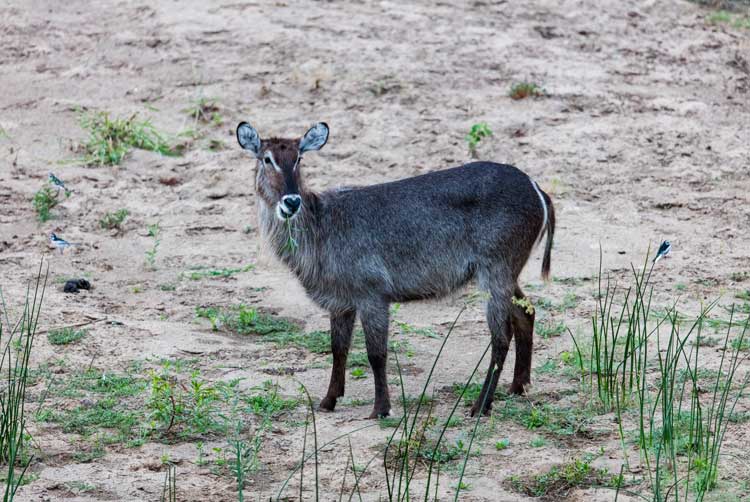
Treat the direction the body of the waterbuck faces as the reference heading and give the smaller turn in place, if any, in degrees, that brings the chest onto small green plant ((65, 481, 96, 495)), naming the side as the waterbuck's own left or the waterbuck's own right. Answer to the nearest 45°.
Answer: approximately 45° to the waterbuck's own left

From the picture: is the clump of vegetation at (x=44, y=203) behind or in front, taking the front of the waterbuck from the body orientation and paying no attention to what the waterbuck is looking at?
in front

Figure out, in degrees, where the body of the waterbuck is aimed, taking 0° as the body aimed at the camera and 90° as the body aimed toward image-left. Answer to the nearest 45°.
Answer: approximately 90°

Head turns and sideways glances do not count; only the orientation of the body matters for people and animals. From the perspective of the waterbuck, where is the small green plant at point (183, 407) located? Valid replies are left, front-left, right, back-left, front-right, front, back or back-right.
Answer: front-left

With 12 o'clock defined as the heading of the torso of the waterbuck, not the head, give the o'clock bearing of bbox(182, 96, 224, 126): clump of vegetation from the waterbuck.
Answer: The clump of vegetation is roughly at 2 o'clock from the waterbuck.

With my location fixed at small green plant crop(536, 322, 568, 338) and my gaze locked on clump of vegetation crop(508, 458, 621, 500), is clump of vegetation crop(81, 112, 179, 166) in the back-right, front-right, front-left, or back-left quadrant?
back-right

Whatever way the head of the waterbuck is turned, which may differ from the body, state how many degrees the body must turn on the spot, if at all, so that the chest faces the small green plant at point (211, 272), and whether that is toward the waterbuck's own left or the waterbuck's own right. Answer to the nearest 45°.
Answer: approximately 45° to the waterbuck's own right

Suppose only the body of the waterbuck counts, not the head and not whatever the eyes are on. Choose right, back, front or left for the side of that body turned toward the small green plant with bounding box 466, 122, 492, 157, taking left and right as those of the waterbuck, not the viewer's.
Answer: right

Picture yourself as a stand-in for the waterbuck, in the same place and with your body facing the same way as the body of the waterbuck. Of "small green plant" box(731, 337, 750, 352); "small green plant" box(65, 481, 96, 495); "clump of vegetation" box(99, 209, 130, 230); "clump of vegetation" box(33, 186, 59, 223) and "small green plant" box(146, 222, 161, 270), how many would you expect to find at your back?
1

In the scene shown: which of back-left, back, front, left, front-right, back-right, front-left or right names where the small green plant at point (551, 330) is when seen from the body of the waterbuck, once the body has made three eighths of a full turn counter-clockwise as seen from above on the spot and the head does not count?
left

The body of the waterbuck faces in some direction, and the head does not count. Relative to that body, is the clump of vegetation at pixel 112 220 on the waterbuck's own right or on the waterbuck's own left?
on the waterbuck's own right

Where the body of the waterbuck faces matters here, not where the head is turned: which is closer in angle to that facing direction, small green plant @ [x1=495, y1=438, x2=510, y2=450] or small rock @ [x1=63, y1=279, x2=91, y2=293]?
the small rock

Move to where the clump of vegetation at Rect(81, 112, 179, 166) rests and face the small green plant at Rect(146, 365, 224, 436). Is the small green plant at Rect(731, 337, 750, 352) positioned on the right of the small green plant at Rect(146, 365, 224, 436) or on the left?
left

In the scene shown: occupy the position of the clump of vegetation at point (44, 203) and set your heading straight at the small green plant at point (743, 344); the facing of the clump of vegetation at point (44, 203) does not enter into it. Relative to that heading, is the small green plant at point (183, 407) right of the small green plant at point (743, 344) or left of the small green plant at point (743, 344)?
right

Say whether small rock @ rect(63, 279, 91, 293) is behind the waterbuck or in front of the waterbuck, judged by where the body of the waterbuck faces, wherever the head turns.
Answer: in front

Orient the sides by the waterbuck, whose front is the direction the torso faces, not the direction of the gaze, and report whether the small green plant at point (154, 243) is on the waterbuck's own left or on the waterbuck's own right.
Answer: on the waterbuck's own right

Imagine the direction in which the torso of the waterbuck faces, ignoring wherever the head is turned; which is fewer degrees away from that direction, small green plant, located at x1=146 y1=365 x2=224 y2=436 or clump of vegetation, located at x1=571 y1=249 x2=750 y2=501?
the small green plant
